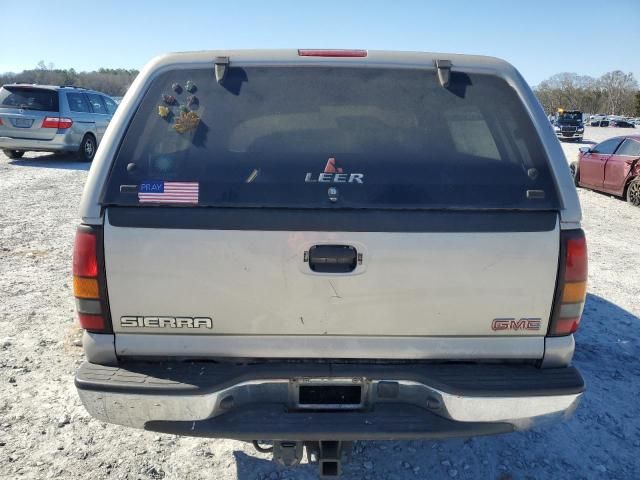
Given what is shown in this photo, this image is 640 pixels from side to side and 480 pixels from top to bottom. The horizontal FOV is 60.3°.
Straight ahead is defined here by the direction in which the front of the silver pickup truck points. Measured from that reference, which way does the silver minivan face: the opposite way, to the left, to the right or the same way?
the same way

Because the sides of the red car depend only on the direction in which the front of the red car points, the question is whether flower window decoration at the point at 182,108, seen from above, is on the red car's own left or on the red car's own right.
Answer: on the red car's own left

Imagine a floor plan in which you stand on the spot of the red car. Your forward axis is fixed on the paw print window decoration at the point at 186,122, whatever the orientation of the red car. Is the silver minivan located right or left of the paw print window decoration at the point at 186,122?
right

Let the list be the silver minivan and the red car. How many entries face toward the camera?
0

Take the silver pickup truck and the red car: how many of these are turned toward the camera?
0

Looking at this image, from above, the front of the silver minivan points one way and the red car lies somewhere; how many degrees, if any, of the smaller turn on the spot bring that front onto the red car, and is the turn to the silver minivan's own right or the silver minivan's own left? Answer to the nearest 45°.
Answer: approximately 90° to the silver minivan's own right

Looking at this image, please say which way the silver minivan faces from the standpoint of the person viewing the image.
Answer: facing away from the viewer and to the right of the viewer

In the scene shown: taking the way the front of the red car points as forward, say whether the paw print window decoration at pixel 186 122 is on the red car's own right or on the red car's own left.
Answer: on the red car's own left

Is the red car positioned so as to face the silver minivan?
no

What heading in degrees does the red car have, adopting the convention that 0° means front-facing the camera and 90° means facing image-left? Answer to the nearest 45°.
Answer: approximately 135°

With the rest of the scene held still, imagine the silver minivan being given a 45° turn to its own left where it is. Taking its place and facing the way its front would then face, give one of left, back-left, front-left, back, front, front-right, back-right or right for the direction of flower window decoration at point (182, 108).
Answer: back

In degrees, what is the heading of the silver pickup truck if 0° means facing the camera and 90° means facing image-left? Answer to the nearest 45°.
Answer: approximately 180°

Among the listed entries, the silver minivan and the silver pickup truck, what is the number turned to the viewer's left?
0

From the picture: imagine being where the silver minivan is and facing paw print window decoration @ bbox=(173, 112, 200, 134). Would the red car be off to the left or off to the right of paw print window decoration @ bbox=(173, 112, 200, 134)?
left
